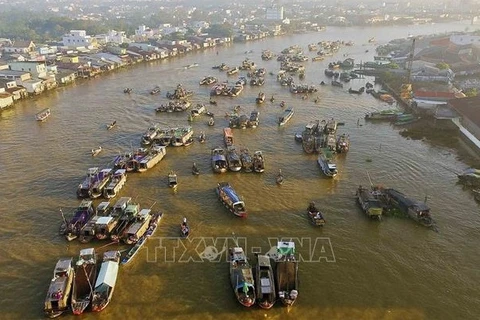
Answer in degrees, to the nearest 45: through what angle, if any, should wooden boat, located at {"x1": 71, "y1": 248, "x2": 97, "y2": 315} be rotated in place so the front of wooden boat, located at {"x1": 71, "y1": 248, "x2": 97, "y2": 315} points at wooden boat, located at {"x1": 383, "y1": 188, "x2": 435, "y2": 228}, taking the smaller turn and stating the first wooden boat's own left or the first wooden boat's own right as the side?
approximately 90° to the first wooden boat's own left

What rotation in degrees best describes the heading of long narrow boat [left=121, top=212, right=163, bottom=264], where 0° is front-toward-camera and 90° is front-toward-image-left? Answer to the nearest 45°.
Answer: approximately 45°

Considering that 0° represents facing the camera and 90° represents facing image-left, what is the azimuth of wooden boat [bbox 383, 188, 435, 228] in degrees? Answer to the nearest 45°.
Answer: approximately 315°

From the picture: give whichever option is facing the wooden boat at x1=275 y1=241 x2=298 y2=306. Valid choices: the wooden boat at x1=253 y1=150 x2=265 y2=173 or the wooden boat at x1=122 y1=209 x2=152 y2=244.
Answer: the wooden boat at x1=253 y1=150 x2=265 y2=173

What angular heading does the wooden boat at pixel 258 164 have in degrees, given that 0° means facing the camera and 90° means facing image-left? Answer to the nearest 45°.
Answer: approximately 0°

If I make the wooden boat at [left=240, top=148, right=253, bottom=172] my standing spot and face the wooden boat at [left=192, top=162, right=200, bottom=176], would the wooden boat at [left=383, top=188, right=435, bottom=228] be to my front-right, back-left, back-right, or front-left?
back-left

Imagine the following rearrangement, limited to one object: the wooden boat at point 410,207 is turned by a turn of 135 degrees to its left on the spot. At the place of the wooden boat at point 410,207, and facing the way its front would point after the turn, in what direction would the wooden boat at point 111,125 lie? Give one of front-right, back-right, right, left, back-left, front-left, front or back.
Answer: left

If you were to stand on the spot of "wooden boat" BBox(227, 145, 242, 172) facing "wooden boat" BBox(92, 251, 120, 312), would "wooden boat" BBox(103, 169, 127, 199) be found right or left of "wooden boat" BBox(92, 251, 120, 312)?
right
